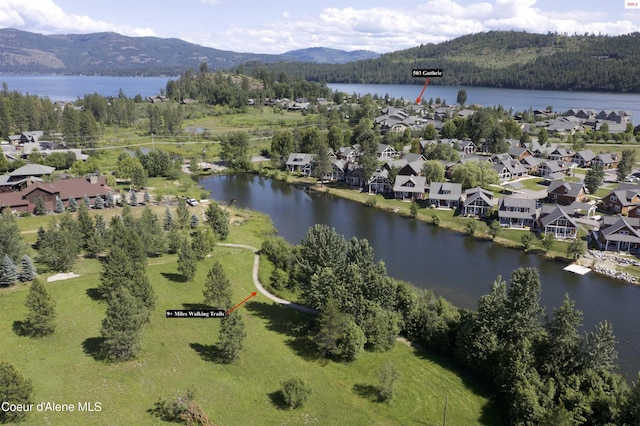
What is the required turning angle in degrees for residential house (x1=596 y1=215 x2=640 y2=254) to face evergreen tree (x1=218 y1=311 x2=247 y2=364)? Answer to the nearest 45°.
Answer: approximately 45° to its right

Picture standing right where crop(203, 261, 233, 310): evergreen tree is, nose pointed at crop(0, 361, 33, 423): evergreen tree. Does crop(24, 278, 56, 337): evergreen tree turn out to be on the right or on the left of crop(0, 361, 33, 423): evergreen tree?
right

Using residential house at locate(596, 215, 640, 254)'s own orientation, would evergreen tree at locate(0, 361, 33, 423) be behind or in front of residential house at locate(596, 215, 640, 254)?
in front

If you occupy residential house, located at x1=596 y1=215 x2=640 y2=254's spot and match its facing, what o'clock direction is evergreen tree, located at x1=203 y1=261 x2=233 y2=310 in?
The evergreen tree is roughly at 1 o'clock from the residential house.

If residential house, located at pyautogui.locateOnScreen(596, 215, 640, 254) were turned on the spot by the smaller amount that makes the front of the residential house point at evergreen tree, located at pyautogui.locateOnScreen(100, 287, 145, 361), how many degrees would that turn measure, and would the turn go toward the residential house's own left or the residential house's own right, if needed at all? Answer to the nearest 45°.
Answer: approximately 45° to the residential house's own right

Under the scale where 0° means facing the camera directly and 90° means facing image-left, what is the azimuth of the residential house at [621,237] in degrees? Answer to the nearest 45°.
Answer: approximately 0°

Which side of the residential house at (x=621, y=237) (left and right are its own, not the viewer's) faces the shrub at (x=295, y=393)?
front

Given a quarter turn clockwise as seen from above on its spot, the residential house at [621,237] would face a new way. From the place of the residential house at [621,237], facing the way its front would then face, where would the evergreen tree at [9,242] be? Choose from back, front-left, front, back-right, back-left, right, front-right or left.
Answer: front-left

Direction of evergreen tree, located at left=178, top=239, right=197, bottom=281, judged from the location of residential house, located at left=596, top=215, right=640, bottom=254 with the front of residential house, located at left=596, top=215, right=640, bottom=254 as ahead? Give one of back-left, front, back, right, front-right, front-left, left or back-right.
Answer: front-right

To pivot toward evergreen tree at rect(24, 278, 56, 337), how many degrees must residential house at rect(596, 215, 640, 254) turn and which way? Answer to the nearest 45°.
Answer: approximately 45° to its right

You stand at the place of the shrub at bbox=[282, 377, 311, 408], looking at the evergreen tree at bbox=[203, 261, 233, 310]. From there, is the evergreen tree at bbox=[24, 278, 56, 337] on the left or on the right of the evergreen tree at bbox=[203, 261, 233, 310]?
left

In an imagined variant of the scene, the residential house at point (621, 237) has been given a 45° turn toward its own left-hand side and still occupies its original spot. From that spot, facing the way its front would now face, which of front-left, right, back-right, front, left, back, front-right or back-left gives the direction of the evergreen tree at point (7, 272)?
right

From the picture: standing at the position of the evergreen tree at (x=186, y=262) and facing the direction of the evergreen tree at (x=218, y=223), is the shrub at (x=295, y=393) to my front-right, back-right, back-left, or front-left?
back-right

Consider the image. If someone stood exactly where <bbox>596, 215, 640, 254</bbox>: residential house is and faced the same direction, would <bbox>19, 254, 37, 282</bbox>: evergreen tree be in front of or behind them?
in front
